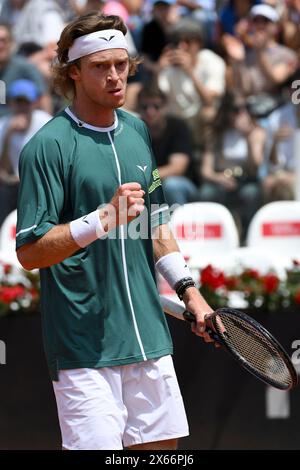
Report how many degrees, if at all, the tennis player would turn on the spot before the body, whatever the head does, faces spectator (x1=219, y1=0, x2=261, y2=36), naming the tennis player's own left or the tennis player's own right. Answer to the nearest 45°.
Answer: approximately 135° to the tennis player's own left

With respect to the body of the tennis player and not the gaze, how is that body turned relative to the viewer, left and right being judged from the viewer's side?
facing the viewer and to the right of the viewer

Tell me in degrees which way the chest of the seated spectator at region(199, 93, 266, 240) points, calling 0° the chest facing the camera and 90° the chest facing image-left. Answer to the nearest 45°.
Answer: approximately 0°

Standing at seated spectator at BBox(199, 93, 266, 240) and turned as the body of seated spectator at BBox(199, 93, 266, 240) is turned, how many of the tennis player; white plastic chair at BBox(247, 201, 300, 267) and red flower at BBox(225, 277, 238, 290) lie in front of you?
3

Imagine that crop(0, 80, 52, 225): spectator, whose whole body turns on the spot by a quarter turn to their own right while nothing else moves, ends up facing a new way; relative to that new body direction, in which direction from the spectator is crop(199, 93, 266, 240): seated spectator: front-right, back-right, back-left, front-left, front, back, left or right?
back

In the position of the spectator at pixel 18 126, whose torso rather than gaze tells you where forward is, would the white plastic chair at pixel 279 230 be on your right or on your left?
on your left

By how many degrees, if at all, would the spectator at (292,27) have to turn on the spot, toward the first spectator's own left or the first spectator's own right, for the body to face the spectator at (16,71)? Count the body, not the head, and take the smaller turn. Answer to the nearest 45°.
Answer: approximately 90° to the first spectator's own right

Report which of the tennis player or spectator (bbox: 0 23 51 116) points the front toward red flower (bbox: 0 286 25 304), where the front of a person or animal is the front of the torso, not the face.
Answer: the spectator
